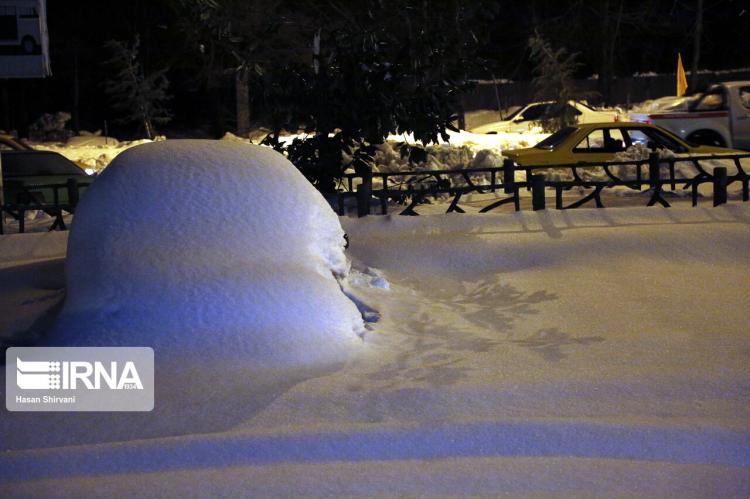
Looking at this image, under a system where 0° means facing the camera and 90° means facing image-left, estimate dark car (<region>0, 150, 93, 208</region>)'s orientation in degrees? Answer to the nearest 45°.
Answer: approximately 270°

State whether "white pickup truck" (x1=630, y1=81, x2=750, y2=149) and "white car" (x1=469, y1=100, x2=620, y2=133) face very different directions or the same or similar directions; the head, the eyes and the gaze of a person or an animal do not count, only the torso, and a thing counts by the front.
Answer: very different directions

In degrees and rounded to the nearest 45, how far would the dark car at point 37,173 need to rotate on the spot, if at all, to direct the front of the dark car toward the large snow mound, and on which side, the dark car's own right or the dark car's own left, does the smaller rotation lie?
approximately 90° to the dark car's own right

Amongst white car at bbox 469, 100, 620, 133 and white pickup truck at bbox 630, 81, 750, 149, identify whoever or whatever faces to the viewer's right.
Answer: white pickup truck at bbox 630, 81, 750, 149

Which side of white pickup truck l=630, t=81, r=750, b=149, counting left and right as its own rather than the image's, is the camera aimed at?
right

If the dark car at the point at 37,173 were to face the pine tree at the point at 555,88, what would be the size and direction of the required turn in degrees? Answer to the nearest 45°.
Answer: approximately 45° to its left
